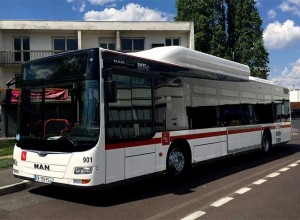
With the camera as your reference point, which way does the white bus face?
facing the viewer and to the left of the viewer

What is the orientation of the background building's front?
toward the camera

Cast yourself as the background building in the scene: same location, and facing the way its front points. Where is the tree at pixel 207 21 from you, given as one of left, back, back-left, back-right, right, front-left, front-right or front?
back-left

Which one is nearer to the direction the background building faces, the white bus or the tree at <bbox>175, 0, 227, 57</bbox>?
the white bus

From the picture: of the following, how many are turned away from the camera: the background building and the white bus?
0

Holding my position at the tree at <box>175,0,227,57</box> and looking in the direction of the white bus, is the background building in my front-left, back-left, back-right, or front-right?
front-right

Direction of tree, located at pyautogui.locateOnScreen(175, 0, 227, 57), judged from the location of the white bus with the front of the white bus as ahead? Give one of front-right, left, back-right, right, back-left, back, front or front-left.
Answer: back-right

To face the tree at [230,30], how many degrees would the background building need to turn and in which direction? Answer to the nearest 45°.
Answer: approximately 135° to its left

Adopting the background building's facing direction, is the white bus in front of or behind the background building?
in front

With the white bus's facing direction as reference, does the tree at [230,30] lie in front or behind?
behind

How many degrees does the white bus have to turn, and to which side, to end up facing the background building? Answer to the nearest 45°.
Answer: approximately 135° to its right
